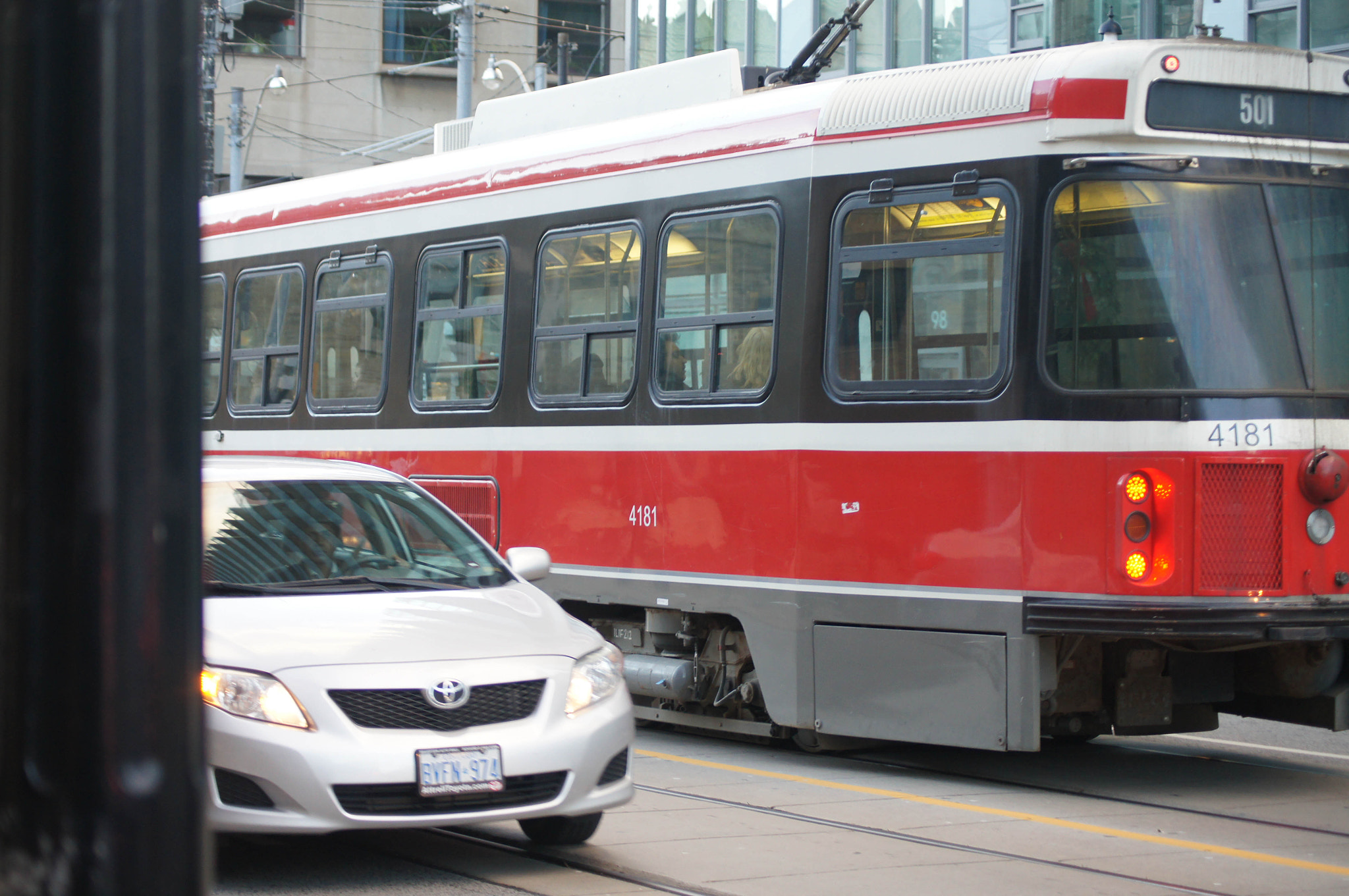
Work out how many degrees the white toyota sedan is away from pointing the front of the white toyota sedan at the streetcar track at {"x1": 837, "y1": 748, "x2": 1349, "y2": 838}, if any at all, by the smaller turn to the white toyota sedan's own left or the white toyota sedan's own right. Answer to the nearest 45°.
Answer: approximately 90° to the white toyota sedan's own left

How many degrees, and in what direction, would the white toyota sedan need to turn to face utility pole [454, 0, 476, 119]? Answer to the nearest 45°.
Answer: approximately 135° to its left

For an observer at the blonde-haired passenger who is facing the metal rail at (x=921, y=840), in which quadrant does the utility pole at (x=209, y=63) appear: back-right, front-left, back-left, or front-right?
back-right

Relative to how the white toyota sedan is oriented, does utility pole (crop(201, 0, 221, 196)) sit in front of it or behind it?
behind

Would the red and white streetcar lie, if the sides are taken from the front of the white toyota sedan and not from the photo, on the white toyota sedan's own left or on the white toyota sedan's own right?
on the white toyota sedan's own left

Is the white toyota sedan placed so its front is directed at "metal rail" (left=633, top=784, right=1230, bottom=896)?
no

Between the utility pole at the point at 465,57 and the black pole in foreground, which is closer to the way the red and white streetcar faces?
the utility pole

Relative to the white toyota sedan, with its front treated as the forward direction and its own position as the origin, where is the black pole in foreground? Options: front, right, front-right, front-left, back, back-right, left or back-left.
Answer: front-right

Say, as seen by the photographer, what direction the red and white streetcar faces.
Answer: facing away from the viewer and to the left of the viewer

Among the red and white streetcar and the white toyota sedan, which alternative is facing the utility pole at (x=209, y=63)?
the red and white streetcar

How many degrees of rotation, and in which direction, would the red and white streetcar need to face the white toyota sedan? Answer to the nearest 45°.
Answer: approximately 90° to its left

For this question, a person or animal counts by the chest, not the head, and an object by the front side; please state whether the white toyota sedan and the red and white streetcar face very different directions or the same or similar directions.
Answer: very different directions

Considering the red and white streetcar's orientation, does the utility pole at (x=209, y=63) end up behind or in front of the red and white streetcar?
in front

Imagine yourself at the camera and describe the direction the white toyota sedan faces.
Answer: facing the viewer and to the right of the viewer

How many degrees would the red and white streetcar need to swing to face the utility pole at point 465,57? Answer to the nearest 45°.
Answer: approximately 45° to its right
